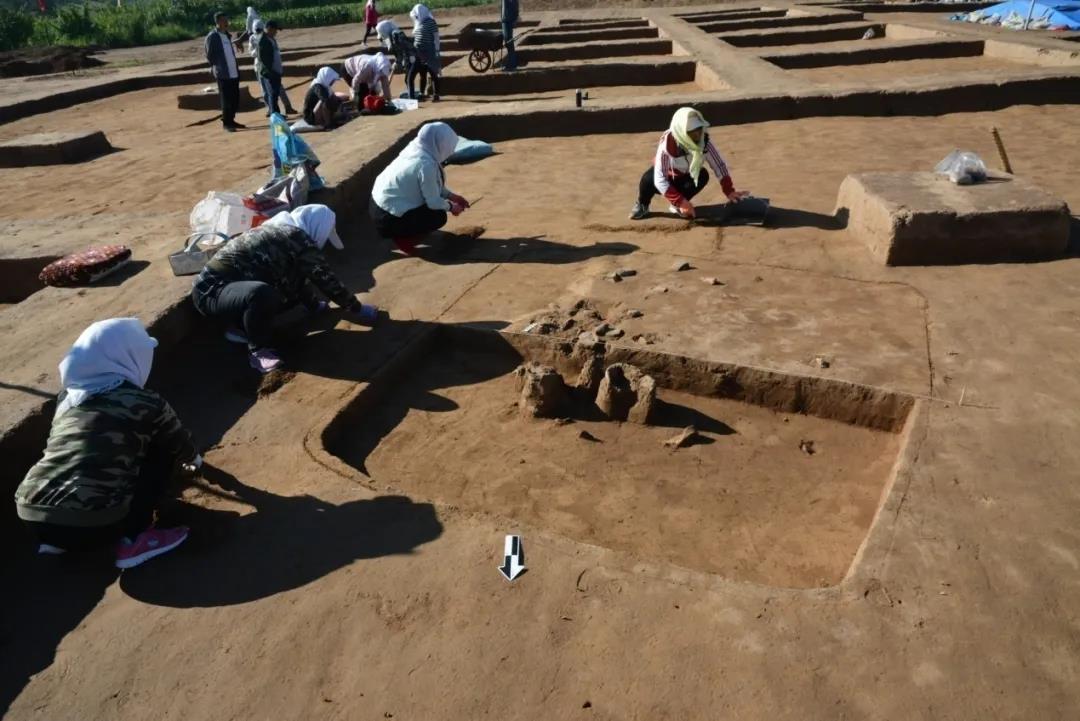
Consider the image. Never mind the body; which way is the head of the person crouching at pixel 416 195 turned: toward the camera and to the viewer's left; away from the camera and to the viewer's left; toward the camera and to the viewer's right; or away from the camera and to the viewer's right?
away from the camera and to the viewer's right

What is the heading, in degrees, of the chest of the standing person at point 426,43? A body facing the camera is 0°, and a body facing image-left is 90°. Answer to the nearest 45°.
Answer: approximately 90°

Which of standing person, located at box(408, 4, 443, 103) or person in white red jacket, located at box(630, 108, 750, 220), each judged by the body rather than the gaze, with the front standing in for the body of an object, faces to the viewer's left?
the standing person

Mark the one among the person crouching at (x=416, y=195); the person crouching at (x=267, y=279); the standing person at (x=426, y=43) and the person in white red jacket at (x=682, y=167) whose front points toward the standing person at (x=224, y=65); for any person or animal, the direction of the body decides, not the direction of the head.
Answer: the standing person at (x=426, y=43)

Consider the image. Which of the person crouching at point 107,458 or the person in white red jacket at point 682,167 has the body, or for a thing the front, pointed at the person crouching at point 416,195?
the person crouching at point 107,458

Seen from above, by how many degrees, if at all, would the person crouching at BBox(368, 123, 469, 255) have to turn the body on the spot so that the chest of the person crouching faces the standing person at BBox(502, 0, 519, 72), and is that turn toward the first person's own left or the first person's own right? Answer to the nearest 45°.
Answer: approximately 90° to the first person's own left

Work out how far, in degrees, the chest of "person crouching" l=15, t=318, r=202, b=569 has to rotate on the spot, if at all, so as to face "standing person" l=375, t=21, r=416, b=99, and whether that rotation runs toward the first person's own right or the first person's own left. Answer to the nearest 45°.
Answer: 0° — they already face them

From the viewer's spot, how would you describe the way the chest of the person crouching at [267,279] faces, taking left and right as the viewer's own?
facing to the right of the viewer

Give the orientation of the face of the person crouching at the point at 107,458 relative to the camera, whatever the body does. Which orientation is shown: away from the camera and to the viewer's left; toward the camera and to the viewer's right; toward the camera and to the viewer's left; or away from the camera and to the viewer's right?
away from the camera and to the viewer's right

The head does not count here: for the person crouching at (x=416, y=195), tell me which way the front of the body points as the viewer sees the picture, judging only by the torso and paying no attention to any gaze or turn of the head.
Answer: to the viewer's right

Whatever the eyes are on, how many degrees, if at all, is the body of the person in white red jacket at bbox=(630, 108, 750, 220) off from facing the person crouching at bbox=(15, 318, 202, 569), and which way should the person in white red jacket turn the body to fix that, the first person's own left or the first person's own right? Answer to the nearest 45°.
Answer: approximately 90° to the first person's own right
